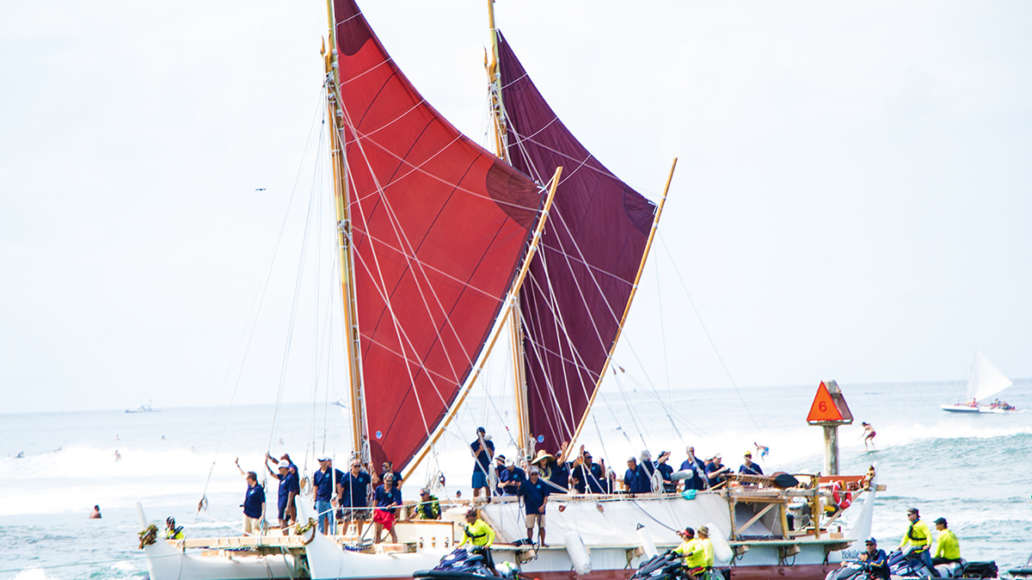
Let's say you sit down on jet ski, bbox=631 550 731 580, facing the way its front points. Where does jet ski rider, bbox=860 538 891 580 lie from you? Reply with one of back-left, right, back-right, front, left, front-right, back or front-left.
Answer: back

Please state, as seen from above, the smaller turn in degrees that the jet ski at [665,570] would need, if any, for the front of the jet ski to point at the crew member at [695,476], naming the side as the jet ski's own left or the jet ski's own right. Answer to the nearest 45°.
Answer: approximately 90° to the jet ski's own right

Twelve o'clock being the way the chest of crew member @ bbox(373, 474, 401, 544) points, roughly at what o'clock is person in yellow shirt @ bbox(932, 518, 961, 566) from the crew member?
The person in yellow shirt is roughly at 9 o'clock from the crew member.

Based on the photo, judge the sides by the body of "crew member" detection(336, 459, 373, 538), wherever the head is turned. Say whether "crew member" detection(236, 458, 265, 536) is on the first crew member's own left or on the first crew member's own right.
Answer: on the first crew member's own right

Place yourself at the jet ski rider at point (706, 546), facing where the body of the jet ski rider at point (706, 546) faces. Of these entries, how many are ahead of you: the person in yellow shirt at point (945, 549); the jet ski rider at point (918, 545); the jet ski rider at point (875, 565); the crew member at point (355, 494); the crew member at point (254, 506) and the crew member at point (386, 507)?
3

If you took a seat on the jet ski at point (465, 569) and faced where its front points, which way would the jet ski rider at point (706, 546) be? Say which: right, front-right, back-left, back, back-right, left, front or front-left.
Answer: back

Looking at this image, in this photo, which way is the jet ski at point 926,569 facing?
to the viewer's left

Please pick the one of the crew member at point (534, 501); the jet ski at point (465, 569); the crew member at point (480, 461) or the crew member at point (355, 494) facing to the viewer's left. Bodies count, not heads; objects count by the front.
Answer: the jet ski

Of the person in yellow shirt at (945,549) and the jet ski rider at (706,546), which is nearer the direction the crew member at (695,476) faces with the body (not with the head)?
the jet ski rider

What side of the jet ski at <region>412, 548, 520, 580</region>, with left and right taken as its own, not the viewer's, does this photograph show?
left
